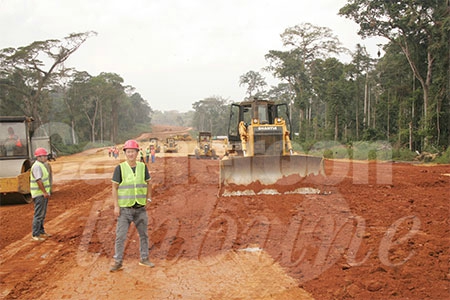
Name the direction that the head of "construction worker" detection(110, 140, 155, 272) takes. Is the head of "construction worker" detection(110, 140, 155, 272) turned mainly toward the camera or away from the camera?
toward the camera

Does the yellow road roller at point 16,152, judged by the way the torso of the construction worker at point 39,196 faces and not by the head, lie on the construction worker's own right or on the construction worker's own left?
on the construction worker's own left

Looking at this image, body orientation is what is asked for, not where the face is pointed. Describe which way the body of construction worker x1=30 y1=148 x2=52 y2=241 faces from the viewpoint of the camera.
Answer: to the viewer's right

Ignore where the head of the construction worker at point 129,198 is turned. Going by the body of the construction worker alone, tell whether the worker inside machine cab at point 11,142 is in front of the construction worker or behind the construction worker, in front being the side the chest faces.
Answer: behind

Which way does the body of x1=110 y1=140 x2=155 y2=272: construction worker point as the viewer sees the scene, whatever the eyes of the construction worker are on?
toward the camera

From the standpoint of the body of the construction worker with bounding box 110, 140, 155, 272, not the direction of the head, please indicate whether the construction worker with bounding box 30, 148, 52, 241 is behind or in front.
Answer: behind

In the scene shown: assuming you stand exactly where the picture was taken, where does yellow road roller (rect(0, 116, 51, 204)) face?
facing the viewer

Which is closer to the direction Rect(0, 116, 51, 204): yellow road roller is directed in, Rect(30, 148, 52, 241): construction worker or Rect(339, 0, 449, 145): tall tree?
the construction worker

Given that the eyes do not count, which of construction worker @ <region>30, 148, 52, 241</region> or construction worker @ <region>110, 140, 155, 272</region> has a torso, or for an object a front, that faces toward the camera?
construction worker @ <region>110, 140, 155, 272</region>

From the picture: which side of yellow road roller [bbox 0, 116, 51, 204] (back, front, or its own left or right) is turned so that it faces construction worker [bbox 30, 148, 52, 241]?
front

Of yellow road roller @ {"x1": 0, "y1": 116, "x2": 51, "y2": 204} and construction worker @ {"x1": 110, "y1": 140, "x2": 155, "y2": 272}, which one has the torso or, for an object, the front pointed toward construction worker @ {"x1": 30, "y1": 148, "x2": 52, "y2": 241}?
the yellow road roller

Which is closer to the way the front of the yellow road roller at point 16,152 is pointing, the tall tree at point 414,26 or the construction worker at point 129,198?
the construction worker

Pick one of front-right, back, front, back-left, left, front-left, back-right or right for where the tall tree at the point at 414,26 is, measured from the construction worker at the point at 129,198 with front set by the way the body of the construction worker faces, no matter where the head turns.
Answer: back-left
